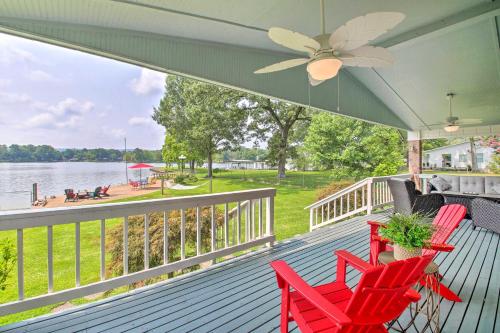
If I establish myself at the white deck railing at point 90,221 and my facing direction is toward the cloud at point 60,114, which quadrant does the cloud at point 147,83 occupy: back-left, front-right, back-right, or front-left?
front-right

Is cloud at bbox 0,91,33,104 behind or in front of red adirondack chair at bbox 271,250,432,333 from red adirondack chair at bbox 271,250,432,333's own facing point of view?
in front

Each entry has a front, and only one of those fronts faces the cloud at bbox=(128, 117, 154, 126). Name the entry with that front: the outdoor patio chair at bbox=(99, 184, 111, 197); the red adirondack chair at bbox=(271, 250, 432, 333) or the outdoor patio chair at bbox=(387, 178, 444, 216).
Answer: the red adirondack chair

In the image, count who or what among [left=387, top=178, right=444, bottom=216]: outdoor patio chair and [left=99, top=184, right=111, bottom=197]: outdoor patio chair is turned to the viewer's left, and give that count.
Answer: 1

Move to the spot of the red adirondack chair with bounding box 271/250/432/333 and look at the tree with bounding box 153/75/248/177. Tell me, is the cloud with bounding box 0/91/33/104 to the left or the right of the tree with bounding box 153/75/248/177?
left

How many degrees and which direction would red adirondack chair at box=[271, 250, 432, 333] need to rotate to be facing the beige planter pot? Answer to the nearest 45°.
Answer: approximately 90° to its right

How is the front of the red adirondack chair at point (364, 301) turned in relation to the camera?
facing away from the viewer and to the left of the viewer

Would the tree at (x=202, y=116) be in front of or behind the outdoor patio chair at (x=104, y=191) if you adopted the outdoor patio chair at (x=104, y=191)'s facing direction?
behind

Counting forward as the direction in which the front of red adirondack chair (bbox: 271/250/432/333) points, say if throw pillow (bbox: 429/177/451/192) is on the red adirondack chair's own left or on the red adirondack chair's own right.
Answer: on the red adirondack chair's own right

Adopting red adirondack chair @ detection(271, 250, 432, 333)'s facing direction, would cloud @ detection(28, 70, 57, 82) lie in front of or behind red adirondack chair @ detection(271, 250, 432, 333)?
in front
